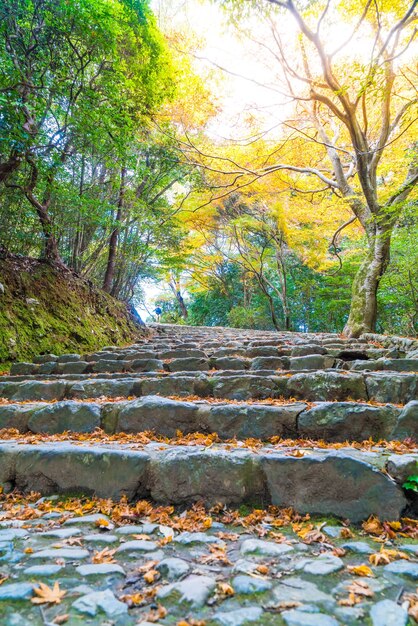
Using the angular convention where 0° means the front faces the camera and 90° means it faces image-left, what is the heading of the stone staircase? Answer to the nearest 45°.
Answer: approximately 0°

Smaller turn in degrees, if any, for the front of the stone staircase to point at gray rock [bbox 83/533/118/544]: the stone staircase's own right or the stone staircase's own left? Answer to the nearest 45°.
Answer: approximately 45° to the stone staircase's own right

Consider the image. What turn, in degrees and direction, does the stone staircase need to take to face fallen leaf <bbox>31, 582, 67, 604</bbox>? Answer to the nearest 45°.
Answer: approximately 45° to its right
